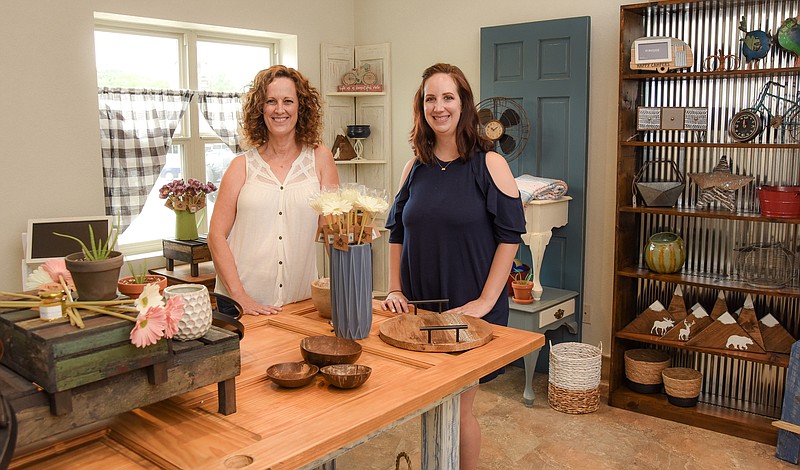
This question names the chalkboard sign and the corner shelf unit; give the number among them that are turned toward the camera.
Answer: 2

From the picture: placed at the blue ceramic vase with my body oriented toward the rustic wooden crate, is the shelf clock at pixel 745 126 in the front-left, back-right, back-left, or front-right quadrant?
back-left

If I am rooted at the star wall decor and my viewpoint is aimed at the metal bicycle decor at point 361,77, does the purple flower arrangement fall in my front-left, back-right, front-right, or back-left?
front-left

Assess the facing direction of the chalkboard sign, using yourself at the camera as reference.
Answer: facing the viewer

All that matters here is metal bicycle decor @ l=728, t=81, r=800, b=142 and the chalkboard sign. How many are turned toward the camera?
1

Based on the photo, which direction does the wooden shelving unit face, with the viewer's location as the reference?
facing the viewer and to the left of the viewer

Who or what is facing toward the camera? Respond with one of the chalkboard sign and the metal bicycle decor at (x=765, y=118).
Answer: the chalkboard sign

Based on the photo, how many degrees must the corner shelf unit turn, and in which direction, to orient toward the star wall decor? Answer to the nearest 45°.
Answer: approximately 45° to its left

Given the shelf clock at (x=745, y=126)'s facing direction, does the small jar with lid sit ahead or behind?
ahead

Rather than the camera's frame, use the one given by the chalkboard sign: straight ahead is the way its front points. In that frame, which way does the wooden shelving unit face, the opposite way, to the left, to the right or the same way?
to the right

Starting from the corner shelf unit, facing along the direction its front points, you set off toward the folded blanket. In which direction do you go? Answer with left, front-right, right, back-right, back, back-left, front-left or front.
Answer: front-left
